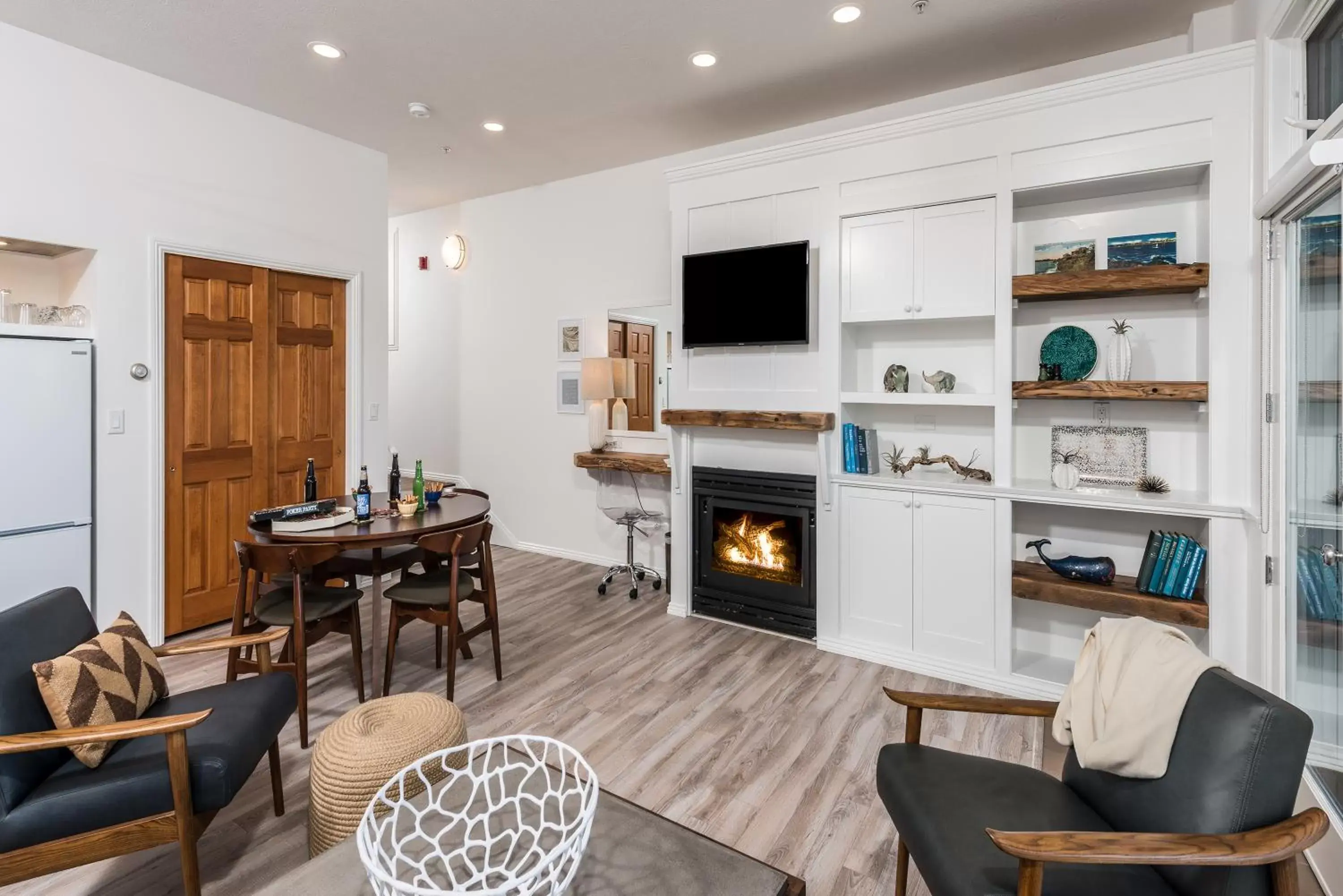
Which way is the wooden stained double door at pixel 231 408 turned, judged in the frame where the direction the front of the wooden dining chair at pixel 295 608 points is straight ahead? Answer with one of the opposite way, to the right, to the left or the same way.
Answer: to the right

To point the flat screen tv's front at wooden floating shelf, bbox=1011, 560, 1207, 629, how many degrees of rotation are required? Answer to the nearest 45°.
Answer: approximately 90° to its left

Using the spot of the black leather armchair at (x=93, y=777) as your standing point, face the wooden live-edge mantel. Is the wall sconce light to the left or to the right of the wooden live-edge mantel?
left

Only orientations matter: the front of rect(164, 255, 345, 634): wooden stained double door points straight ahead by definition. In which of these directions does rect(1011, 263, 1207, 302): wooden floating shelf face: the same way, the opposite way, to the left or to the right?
to the right

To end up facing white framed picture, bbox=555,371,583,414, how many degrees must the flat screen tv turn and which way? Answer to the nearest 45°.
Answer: approximately 90° to its right

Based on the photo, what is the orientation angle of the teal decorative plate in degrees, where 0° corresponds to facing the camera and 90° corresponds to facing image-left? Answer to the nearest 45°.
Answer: approximately 0°
